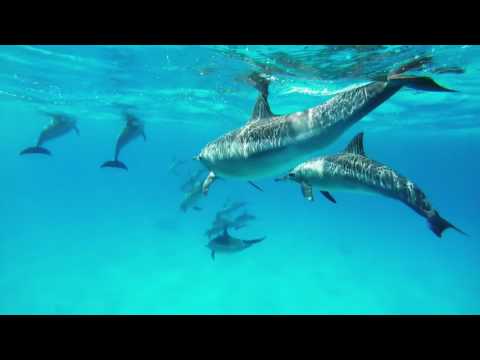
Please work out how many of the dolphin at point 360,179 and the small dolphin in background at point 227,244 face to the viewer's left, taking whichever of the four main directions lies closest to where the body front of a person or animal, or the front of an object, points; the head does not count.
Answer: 2

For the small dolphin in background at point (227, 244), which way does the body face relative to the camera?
to the viewer's left

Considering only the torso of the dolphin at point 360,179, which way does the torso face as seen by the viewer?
to the viewer's left
